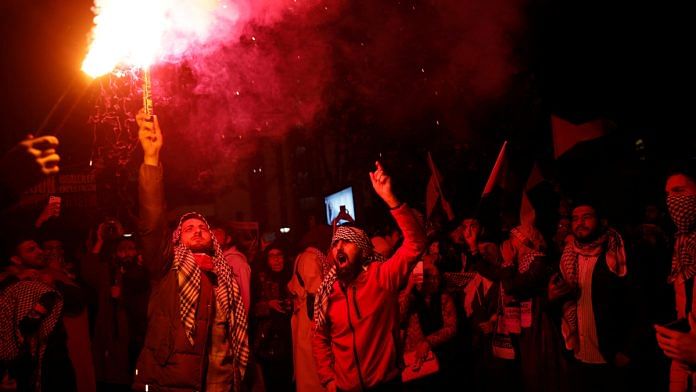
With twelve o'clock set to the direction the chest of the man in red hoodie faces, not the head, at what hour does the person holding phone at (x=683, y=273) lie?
The person holding phone is roughly at 8 o'clock from the man in red hoodie.

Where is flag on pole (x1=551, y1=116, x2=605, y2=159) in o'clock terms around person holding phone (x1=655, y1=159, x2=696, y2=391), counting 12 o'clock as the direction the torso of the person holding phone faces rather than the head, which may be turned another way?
The flag on pole is roughly at 4 o'clock from the person holding phone.

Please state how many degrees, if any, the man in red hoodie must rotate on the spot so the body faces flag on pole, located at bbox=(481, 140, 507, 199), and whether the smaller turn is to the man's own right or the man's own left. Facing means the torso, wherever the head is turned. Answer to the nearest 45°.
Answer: approximately 180°

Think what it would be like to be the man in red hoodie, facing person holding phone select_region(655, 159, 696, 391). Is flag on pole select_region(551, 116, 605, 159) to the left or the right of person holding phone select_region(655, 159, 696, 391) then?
left

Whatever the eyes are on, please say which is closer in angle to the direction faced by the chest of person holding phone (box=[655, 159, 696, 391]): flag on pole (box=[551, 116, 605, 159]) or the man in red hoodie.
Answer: the man in red hoodie

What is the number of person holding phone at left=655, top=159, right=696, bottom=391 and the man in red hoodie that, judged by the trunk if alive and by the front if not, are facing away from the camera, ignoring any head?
0

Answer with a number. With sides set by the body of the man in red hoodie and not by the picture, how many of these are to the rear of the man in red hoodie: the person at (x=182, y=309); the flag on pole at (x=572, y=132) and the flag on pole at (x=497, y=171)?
2

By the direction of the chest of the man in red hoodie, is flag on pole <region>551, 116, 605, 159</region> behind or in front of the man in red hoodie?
behind

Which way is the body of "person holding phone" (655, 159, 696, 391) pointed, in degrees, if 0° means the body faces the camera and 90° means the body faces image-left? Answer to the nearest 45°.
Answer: approximately 45°
